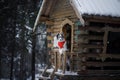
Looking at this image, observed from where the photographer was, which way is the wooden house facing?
facing the viewer and to the left of the viewer
